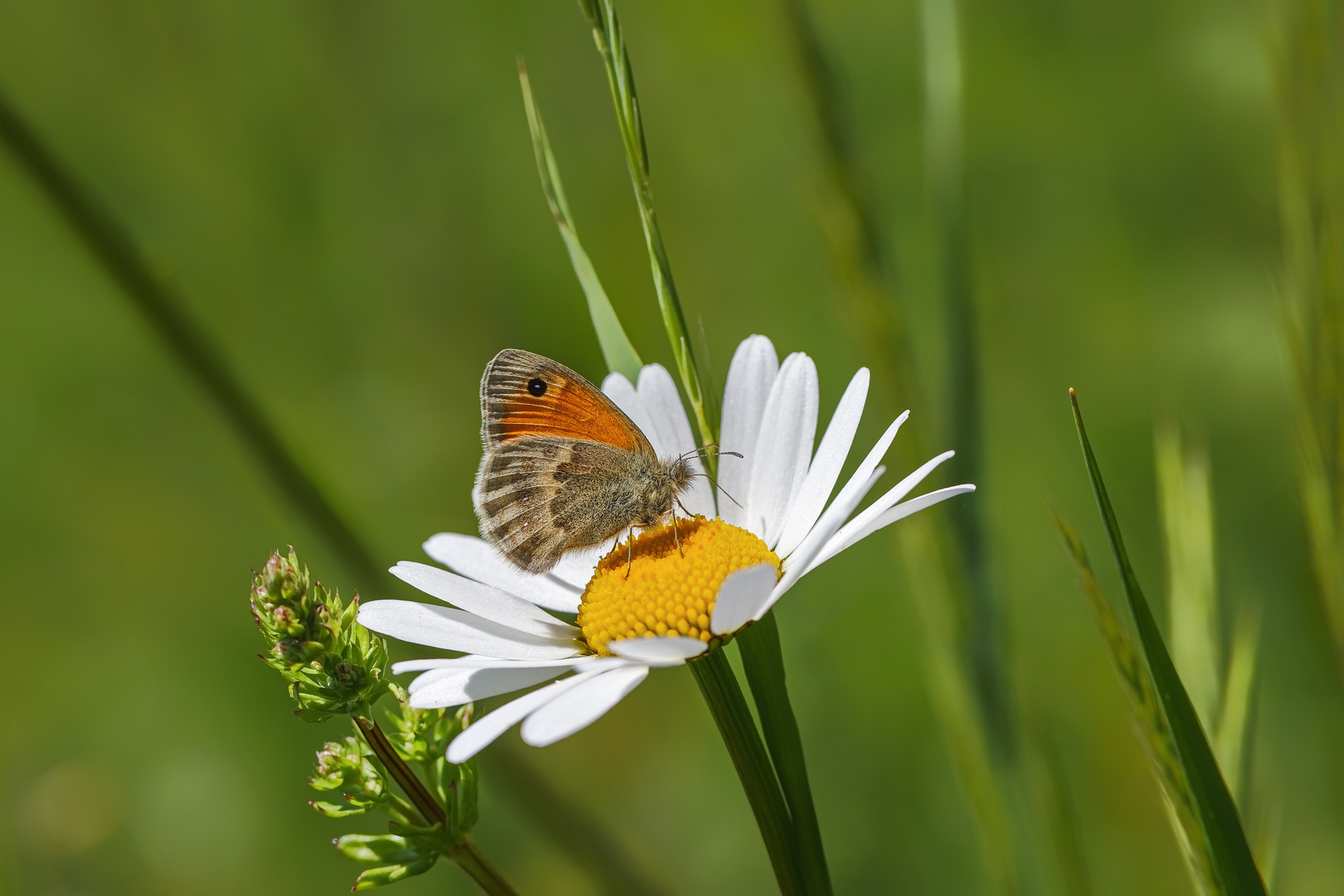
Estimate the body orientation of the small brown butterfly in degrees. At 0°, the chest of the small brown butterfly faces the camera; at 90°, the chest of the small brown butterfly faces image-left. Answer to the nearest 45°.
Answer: approximately 270°

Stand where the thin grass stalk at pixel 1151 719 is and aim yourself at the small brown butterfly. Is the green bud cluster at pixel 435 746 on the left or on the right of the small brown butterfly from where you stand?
left

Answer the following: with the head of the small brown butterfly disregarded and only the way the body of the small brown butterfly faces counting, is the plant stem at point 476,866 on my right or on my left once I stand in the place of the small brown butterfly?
on my right
